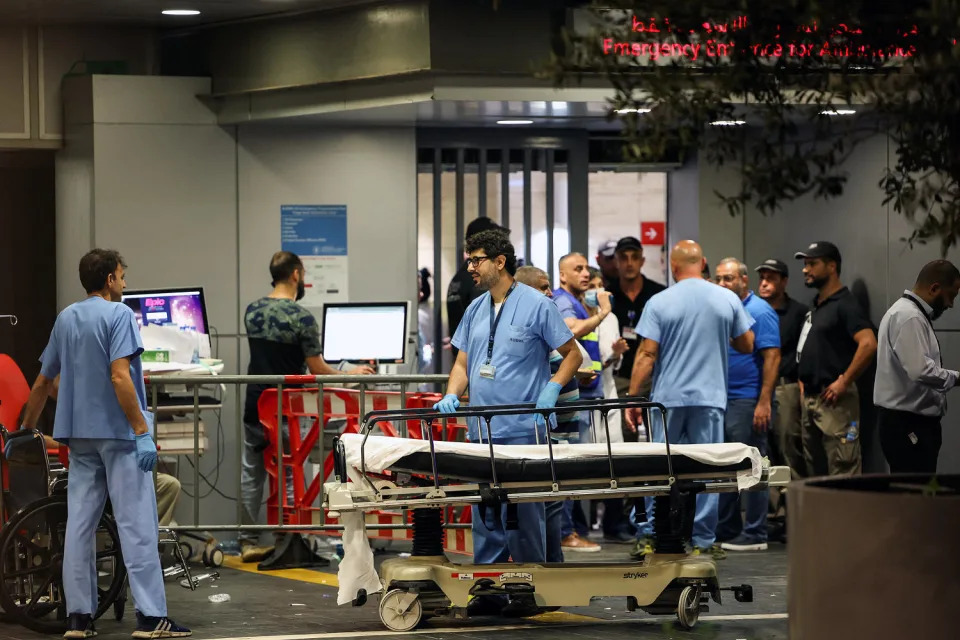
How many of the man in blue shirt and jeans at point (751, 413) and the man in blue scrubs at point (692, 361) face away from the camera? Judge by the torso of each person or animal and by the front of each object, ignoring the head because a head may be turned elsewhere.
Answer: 1

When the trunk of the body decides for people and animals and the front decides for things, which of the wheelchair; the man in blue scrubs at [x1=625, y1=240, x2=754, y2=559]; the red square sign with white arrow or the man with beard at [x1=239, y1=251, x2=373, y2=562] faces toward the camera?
the red square sign with white arrow

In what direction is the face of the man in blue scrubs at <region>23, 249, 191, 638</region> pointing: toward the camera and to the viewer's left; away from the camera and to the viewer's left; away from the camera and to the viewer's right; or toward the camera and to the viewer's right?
away from the camera and to the viewer's right

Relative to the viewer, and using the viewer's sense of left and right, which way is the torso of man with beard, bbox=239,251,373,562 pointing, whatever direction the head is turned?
facing away from the viewer and to the right of the viewer

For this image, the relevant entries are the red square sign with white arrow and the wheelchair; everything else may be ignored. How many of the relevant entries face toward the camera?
1

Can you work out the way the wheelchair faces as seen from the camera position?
facing to the right of the viewer

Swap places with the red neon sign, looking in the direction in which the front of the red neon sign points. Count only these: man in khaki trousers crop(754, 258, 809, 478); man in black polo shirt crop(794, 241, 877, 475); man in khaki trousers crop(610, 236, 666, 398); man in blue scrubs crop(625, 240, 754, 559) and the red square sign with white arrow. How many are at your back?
5

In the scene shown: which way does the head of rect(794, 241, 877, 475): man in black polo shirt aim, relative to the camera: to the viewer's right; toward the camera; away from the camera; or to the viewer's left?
to the viewer's left

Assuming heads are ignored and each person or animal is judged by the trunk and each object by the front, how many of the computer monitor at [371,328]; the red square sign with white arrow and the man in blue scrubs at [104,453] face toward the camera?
2

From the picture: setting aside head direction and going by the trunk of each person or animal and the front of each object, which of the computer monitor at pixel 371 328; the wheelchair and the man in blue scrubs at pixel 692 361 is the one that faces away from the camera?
the man in blue scrubs

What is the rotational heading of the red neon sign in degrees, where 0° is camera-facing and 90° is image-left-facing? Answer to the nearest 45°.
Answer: approximately 0°

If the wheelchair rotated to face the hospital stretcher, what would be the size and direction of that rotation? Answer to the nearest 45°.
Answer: approximately 45° to its right
